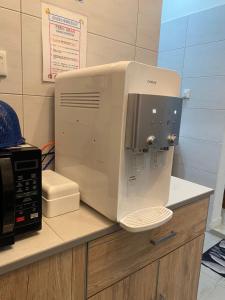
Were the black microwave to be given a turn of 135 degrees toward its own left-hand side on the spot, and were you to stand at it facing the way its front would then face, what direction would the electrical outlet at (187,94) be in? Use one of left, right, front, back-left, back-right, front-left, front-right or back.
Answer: front-right

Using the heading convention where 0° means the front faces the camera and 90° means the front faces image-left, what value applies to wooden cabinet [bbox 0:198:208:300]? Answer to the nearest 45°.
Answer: approximately 315°

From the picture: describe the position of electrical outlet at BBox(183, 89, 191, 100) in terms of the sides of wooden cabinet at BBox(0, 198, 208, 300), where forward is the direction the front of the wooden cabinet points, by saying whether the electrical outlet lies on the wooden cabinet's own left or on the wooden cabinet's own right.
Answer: on the wooden cabinet's own left

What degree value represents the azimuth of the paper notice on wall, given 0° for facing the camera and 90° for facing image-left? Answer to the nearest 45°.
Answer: approximately 315°

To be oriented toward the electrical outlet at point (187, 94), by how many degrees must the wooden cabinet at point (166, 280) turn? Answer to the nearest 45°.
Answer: approximately 135° to its left
